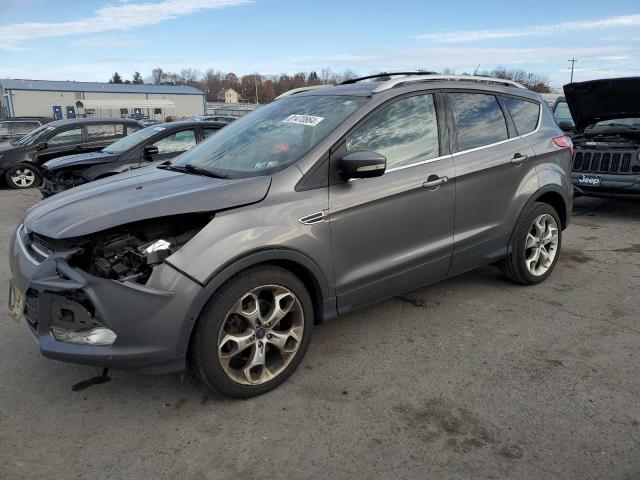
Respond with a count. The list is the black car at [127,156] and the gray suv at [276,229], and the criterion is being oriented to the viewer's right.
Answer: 0

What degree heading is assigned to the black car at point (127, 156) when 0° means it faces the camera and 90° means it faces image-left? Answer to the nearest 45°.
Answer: approximately 45°

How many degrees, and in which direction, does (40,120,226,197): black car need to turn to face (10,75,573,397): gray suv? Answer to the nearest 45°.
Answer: approximately 45° to its left

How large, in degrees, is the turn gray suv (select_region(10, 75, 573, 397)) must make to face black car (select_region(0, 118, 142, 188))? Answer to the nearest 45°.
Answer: approximately 90° to its right

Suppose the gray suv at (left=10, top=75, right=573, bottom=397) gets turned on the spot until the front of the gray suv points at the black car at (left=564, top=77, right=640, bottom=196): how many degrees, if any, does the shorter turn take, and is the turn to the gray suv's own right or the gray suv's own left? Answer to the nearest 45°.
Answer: approximately 180°

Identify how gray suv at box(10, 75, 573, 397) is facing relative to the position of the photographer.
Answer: facing the viewer and to the left of the viewer

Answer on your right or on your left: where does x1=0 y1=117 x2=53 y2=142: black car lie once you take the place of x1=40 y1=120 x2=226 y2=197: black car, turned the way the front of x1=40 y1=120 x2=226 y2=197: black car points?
on your right

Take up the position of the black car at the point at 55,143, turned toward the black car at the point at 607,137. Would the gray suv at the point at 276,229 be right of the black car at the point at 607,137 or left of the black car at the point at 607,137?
right

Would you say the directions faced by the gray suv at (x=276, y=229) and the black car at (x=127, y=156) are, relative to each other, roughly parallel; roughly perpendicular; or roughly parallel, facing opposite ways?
roughly parallel
